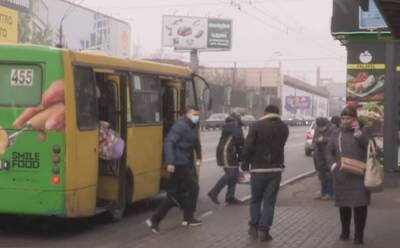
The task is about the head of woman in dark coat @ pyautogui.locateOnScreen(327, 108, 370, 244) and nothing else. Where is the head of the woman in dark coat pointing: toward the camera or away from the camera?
toward the camera

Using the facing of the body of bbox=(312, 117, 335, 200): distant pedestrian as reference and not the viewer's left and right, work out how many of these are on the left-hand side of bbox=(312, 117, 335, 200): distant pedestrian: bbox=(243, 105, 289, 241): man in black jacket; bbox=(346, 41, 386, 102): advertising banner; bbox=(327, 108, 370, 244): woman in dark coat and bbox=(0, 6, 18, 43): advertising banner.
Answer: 2

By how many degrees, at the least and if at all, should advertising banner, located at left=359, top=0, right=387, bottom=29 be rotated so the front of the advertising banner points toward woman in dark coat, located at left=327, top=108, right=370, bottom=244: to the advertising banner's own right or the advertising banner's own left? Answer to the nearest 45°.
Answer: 0° — it already faces them

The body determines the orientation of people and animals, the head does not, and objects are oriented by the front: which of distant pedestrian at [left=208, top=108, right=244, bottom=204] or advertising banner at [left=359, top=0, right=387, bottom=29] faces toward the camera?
the advertising banner

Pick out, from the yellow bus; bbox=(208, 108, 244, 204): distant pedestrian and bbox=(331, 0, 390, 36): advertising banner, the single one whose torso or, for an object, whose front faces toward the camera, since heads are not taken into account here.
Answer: the advertising banner

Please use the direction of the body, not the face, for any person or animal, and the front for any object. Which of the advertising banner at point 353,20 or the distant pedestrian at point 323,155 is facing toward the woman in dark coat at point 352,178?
the advertising banner

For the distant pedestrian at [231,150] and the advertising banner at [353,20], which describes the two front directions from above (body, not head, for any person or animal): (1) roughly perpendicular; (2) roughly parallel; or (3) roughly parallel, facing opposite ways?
roughly perpendicular

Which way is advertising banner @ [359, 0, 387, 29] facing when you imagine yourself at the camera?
facing the viewer

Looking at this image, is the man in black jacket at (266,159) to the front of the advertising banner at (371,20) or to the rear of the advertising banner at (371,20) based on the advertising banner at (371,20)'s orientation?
to the front

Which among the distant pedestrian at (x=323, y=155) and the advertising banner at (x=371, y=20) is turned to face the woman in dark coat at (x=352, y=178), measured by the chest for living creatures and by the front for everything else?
the advertising banner

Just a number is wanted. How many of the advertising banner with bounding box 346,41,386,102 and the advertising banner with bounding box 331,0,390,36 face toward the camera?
2
